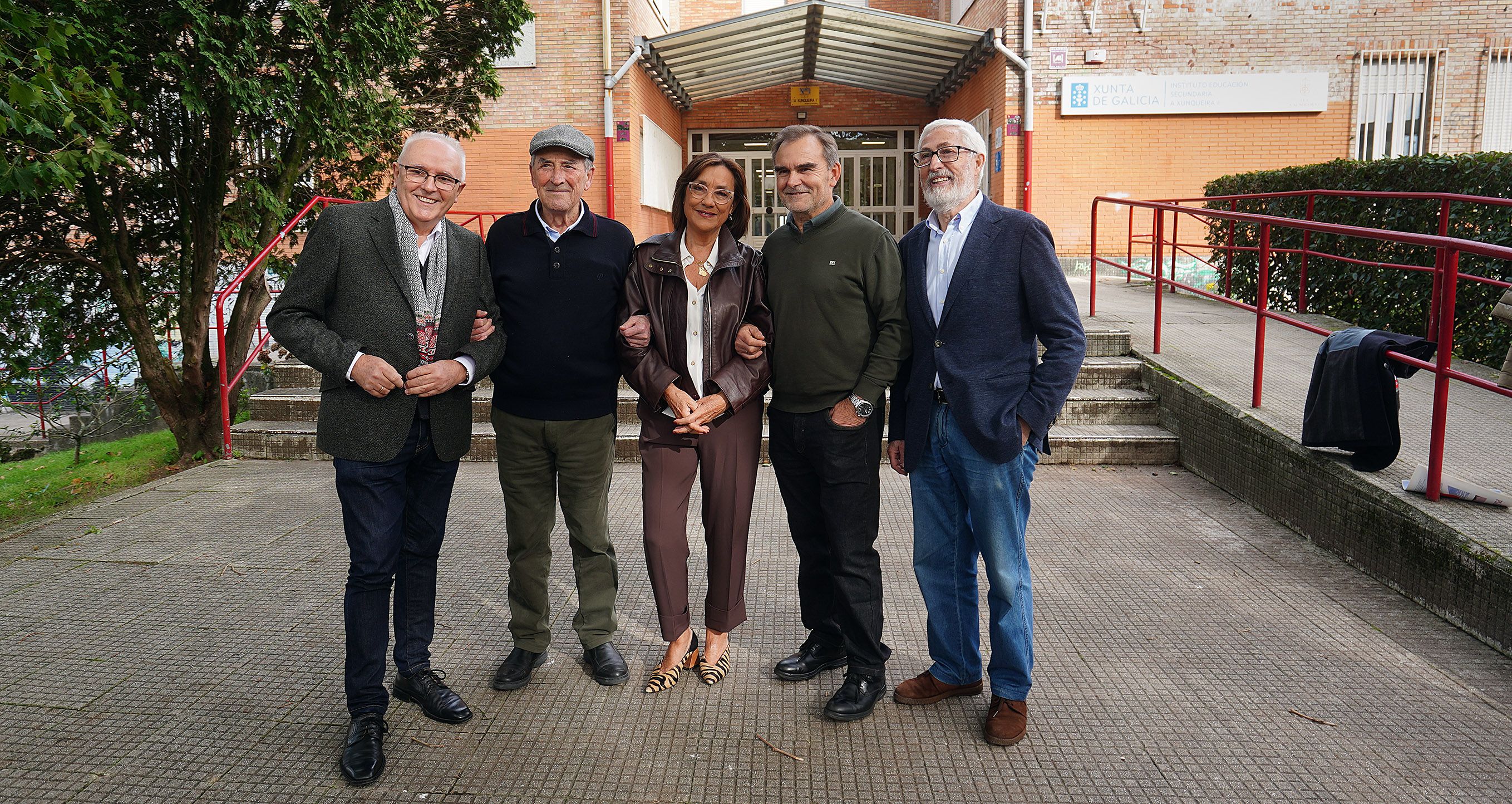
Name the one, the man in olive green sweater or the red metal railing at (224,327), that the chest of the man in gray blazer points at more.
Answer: the man in olive green sweater

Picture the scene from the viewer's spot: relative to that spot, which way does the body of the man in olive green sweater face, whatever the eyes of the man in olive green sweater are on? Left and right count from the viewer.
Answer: facing the viewer and to the left of the viewer

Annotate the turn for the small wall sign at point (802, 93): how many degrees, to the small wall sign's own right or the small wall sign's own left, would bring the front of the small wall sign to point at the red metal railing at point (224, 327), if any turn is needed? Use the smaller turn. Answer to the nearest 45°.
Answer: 0° — it already faces it

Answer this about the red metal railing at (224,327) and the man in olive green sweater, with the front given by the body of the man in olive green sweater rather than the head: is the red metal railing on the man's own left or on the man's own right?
on the man's own right

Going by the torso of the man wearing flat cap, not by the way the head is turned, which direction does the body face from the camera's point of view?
toward the camera

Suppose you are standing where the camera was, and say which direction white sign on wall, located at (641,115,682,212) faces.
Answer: facing the viewer and to the right of the viewer

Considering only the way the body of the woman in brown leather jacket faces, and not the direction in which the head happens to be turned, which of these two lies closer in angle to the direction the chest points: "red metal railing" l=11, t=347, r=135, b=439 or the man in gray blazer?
the man in gray blazer

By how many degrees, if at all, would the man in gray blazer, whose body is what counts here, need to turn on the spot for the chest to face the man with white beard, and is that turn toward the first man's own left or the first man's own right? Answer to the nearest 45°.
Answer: approximately 45° to the first man's own left

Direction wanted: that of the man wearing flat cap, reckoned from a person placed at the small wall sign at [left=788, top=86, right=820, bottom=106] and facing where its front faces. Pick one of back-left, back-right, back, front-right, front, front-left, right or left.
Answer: front

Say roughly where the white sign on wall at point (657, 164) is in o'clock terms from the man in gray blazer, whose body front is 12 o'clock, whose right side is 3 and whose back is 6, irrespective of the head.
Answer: The white sign on wall is roughly at 8 o'clock from the man in gray blazer.

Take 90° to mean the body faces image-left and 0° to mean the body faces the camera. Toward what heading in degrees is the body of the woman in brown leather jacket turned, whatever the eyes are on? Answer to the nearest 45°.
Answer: approximately 0°

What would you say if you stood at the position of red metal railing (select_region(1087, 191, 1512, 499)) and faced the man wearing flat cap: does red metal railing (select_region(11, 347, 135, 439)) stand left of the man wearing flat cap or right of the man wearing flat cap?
right

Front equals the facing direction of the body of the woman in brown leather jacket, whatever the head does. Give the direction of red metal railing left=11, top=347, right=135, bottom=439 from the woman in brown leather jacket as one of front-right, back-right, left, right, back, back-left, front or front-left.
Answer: back-right
